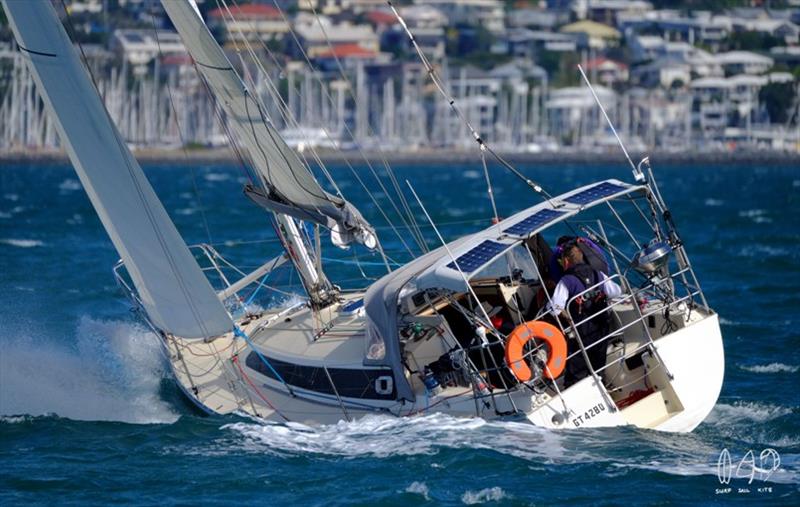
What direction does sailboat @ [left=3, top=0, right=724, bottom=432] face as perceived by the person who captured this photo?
facing away from the viewer and to the left of the viewer

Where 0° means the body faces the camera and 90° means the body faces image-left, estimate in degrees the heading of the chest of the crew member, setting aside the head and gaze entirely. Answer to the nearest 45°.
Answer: approximately 135°
